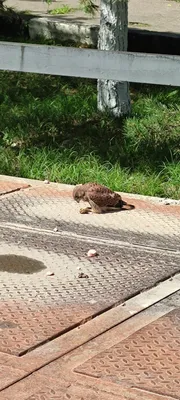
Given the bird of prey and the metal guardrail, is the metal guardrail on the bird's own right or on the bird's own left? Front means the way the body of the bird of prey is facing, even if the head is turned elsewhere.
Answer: on the bird's own right

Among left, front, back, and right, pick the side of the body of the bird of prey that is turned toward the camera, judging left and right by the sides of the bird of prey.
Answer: left
